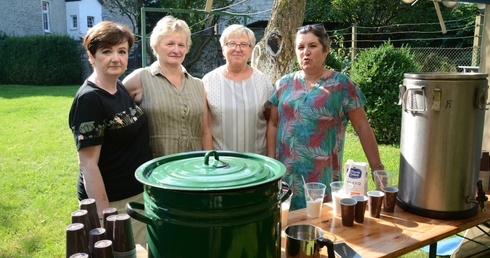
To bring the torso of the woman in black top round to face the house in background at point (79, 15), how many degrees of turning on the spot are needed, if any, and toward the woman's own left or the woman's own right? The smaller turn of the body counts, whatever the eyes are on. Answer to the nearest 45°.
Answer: approximately 135° to the woman's own left

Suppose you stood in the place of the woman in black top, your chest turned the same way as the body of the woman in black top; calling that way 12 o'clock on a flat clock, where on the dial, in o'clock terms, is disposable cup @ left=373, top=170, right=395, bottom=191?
The disposable cup is roughly at 11 o'clock from the woman in black top.

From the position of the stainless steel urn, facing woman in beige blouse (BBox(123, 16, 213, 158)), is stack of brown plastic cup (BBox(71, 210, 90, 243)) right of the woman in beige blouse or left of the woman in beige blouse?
left

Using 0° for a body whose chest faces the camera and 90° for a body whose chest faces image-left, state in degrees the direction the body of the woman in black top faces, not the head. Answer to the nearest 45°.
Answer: approximately 315°

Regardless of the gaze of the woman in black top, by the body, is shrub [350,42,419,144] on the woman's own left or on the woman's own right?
on the woman's own left

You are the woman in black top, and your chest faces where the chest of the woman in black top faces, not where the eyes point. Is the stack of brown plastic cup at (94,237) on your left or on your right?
on your right
